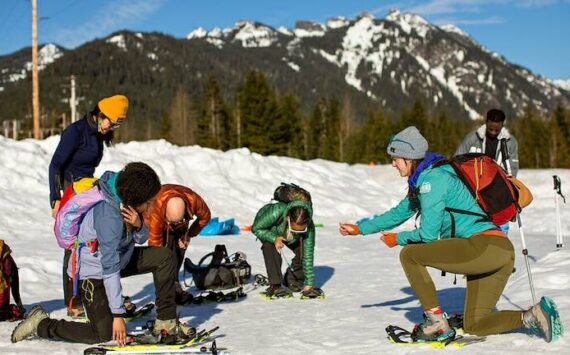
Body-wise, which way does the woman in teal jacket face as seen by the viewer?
to the viewer's left

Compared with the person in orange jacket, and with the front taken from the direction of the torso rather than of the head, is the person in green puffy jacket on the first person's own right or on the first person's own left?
on the first person's own left

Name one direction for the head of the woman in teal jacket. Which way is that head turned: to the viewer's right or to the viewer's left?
to the viewer's left

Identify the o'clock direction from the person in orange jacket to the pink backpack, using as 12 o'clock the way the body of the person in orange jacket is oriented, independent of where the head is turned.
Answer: The pink backpack is roughly at 1 o'clock from the person in orange jacket.

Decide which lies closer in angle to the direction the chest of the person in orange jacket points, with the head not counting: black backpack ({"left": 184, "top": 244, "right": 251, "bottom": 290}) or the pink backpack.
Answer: the pink backpack

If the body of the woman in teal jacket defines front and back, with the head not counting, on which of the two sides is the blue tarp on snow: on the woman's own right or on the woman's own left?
on the woman's own right

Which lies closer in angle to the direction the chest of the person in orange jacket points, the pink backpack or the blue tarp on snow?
the pink backpack

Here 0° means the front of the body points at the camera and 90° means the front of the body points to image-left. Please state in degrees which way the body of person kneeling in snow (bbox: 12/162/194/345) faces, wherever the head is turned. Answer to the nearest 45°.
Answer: approximately 270°
